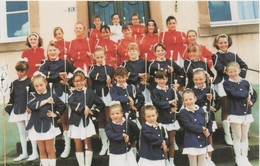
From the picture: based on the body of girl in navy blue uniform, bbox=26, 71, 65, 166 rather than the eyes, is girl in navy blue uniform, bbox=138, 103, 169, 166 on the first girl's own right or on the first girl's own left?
on the first girl's own left

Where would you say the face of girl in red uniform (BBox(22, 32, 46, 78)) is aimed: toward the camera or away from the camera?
toward the camera

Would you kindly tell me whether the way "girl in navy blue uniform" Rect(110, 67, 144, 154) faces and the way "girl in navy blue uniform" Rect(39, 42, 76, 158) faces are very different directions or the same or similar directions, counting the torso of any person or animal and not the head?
same or similar directions

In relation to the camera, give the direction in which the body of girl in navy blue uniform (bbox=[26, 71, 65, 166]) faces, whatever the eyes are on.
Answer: toward the camera

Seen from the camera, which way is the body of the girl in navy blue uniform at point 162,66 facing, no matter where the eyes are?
toward the camera

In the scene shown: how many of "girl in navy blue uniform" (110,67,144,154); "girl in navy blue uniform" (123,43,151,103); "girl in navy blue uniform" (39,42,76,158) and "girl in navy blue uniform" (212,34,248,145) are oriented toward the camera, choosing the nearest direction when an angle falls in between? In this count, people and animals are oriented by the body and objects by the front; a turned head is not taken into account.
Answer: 4

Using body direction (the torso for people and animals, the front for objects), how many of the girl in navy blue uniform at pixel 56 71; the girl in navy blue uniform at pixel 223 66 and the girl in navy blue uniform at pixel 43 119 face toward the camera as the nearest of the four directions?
3

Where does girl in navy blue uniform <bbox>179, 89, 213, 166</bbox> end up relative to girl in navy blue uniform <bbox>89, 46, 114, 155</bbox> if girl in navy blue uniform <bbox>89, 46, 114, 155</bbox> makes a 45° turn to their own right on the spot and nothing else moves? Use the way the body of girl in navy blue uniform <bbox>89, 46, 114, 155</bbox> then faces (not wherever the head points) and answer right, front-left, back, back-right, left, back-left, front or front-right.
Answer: left

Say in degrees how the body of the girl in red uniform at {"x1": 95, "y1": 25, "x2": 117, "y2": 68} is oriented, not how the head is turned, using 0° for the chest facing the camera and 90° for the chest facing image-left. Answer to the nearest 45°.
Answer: approximately 0°

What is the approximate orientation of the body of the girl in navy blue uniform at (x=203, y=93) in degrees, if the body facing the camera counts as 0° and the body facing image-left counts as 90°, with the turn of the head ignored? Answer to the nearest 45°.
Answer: approximately 0°

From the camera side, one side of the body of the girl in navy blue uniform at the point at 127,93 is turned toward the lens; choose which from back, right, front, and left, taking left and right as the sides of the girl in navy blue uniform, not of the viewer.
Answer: front

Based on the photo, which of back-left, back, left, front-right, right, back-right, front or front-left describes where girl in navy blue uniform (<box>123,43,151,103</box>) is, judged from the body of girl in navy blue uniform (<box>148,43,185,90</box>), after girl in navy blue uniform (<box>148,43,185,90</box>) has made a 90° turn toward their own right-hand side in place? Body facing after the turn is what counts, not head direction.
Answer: front

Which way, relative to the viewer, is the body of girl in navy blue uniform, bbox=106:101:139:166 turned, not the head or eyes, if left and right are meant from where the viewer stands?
facing the viewer

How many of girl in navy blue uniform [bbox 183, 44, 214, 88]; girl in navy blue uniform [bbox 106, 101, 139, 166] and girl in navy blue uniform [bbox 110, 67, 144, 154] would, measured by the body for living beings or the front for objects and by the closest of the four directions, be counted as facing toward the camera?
3

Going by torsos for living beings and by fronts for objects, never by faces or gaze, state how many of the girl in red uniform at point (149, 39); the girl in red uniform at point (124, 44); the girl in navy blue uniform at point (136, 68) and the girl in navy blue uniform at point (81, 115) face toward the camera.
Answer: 4

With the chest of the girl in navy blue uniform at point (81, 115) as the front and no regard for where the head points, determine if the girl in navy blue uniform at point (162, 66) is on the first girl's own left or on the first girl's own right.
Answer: on the first girl's own left

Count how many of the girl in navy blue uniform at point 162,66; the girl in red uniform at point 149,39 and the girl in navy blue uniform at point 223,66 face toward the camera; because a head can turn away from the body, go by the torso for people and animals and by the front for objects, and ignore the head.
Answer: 3

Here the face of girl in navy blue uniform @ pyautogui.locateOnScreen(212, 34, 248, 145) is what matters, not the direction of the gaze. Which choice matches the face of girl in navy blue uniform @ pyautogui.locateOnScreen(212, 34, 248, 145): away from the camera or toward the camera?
toward the camera
